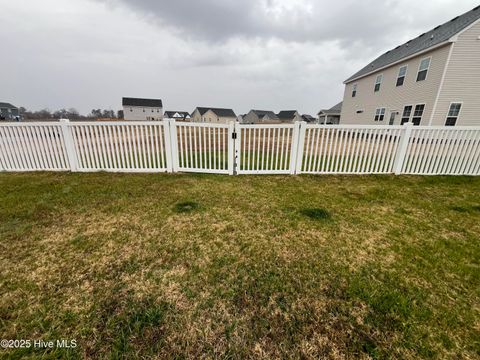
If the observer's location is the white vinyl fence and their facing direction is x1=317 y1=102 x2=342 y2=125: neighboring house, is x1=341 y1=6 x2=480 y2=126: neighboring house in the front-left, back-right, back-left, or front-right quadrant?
front-right

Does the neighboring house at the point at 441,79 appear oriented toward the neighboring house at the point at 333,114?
no

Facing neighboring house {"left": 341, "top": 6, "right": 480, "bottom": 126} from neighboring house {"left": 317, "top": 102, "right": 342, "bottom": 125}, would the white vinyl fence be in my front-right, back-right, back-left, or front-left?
front-right
